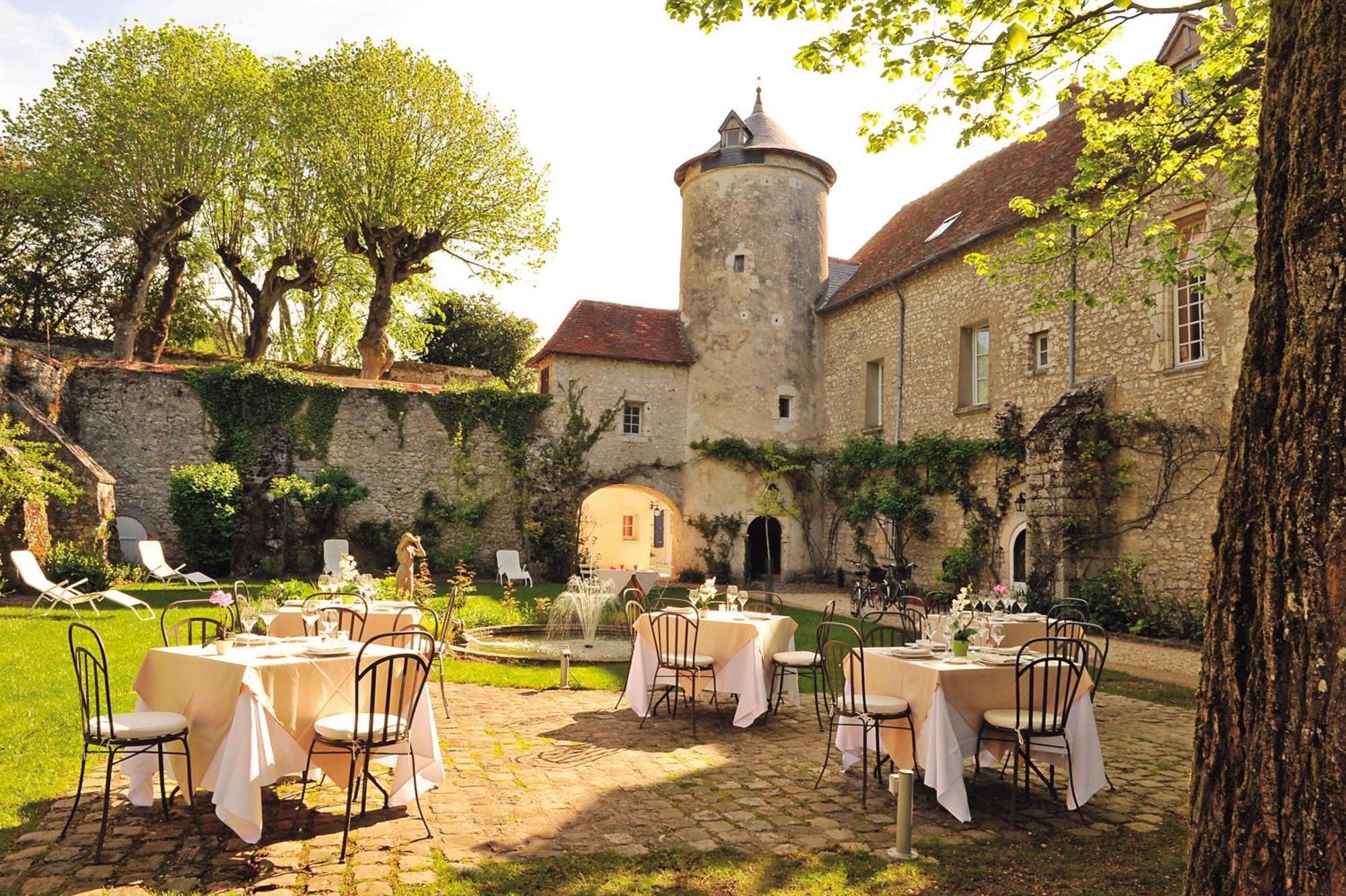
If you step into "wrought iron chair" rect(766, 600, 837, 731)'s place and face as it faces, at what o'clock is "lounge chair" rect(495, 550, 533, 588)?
The lounge chair is roughly at 2 o'clock from the wrought iron chair.

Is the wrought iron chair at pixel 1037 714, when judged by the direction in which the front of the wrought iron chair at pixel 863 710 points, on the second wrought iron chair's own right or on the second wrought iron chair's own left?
on the second wrought iron chair's own right

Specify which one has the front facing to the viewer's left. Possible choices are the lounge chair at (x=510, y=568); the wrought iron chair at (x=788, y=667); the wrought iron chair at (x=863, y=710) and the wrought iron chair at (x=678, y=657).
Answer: the wrought iron chair at (x=788, y=667)

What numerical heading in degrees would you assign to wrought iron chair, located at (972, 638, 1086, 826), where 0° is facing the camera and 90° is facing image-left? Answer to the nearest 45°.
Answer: approximately 135°

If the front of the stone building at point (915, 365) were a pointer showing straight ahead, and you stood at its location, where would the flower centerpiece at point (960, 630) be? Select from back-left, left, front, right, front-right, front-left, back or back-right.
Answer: front-left

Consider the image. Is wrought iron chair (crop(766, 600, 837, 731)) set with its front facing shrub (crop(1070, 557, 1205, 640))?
no

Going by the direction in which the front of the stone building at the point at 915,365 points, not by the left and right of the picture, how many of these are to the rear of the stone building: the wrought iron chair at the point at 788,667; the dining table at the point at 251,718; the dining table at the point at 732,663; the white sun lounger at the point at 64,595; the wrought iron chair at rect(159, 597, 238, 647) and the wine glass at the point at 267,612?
0

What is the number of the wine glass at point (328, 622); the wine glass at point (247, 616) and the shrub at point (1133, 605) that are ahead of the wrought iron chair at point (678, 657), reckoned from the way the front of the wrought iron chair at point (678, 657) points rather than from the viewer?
1

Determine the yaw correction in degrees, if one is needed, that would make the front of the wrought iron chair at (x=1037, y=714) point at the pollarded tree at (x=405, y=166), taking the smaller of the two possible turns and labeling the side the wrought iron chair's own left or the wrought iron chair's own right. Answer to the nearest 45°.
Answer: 0° — it already faces it

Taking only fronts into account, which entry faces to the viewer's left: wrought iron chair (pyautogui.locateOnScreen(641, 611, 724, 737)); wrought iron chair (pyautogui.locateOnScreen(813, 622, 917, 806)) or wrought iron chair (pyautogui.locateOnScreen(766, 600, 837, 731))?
wrought iron chair (pyautogui.locateOnScreen(766, 600, 837, 731))

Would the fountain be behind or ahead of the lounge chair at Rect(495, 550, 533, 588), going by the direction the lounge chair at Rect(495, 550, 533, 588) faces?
ahead

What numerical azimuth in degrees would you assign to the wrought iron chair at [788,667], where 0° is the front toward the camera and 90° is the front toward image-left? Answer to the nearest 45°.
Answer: approximately 90°

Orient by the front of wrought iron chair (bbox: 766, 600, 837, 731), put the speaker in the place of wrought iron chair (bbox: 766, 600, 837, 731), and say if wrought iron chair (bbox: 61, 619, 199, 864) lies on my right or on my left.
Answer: on my left

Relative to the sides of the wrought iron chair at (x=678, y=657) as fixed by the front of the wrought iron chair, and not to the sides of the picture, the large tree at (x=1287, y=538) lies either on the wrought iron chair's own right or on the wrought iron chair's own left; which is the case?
on the wrought iron chair's own right

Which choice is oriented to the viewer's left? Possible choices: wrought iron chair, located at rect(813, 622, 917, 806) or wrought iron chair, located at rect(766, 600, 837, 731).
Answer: wrought iron chair, located at rect(766, 600, 837, 731)

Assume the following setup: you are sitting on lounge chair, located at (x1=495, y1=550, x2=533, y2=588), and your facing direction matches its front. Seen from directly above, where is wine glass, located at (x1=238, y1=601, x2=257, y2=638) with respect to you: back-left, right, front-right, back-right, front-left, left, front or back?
front-right

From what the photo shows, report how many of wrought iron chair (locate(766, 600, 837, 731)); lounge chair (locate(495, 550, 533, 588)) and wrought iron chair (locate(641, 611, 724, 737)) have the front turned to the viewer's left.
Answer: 1

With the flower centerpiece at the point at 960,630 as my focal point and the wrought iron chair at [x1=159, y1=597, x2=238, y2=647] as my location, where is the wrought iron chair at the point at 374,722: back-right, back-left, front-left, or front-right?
front-right
